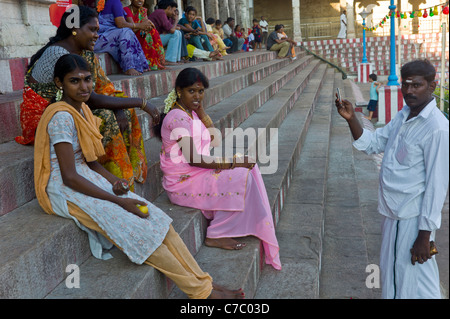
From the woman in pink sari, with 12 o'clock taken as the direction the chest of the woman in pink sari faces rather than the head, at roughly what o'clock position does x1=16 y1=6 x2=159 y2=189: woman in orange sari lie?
The woman in orange sari is roughly at 6 o'clock from the woman in pink sari.

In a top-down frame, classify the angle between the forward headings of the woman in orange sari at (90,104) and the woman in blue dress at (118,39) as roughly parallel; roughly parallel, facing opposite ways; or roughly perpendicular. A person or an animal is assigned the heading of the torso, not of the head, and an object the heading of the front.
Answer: roughly parallel

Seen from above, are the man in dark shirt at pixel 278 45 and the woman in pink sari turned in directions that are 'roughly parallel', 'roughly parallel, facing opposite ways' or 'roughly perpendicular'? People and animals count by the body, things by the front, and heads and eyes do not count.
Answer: roughly parallel

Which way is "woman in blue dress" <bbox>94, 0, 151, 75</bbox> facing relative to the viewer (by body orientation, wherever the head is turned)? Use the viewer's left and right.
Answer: facing to the right of the viewer

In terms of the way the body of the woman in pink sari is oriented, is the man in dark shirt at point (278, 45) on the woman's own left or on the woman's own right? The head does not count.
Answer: on the woman's own left

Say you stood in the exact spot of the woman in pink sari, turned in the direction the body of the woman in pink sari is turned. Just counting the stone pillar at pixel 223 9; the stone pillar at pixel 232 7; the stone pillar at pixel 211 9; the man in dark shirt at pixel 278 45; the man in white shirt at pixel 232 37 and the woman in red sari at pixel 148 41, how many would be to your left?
6

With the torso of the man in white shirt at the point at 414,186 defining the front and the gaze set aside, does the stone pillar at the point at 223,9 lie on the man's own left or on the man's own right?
on the man's own right

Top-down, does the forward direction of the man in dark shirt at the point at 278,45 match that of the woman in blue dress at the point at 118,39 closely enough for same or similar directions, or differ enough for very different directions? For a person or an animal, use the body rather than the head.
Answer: same or similar directions

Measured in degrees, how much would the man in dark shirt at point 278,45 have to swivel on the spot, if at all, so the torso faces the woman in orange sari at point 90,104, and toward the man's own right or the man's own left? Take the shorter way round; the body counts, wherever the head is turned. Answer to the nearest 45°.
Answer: approximately 90° to the man's own right

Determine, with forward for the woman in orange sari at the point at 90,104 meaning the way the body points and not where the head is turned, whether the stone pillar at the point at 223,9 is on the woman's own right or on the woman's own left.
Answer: on the woman's own left

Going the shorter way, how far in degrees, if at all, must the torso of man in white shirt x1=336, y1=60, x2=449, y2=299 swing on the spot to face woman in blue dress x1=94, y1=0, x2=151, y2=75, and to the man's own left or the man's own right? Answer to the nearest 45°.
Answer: approximately 90° to the man's own right

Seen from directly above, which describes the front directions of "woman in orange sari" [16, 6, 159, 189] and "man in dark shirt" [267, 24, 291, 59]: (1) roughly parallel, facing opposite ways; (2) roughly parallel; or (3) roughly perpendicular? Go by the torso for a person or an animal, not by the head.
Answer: roughly parallel
